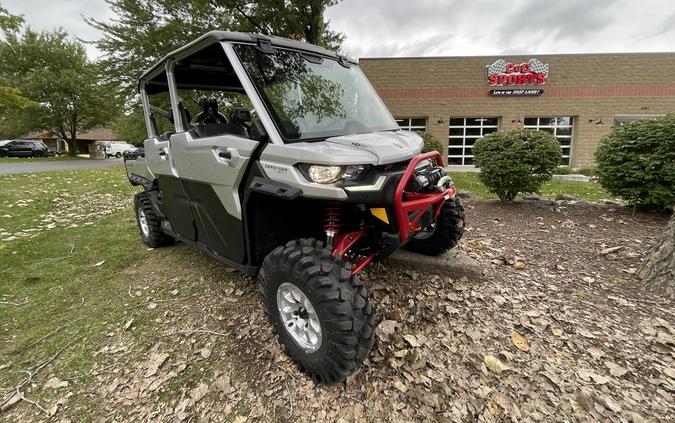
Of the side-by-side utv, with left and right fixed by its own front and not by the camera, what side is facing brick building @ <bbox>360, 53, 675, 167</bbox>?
left

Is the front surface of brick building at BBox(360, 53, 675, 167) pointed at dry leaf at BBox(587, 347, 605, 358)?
yes

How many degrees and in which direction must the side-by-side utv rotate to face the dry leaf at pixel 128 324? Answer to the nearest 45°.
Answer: approximately 135° to its right

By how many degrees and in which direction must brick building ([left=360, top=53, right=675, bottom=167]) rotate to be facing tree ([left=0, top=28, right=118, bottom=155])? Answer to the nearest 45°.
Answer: approximately 90° to its right

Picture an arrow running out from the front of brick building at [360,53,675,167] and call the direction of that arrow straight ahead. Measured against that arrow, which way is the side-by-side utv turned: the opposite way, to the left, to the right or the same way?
to the left

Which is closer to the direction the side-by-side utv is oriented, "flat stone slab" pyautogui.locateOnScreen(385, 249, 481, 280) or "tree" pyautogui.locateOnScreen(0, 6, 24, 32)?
the flat stone slab

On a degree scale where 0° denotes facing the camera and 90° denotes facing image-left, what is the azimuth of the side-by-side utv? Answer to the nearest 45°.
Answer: approximately 315°

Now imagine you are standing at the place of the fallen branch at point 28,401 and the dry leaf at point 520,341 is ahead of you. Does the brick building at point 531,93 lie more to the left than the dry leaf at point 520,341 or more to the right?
left

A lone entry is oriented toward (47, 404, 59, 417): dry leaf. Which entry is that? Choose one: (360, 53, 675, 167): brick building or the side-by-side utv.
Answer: the brick building

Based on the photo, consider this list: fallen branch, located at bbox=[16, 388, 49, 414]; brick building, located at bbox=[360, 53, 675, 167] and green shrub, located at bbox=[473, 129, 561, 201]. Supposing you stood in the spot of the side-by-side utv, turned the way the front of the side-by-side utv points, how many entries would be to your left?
2

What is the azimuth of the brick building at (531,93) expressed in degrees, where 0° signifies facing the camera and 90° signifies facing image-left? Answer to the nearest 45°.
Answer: approximately 0°

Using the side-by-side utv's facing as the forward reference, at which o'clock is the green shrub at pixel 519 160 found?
The green shrub is roughly at 9 o'clock from the side-by-side utv.
